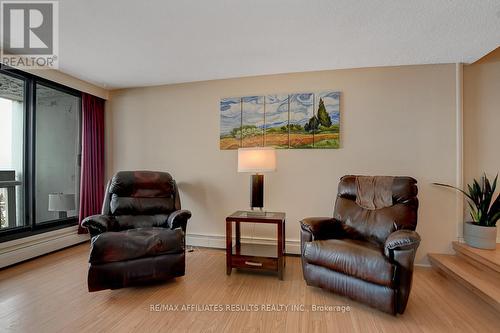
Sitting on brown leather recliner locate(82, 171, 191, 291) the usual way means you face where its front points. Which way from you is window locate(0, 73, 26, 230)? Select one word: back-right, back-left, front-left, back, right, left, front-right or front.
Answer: back-right

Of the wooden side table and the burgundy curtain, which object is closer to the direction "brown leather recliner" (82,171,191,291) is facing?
the wooden side table

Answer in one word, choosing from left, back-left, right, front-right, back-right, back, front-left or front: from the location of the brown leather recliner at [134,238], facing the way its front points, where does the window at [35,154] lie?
back-right

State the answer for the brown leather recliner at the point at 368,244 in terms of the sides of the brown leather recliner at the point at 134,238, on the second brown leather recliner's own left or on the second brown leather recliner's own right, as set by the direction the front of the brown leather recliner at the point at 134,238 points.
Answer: on the second brown leather recliner's own left

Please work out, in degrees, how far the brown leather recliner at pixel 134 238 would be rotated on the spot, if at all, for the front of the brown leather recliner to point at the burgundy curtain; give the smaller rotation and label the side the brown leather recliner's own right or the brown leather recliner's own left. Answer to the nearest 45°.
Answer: approximately 180°

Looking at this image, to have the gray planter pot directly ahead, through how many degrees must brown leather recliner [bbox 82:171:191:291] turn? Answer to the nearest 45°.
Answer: approximately 90° to its left

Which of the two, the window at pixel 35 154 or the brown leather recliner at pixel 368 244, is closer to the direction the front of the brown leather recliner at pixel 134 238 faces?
the brown leather recliner

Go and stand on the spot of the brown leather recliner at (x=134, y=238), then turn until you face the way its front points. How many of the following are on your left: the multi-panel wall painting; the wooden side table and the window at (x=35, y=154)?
2

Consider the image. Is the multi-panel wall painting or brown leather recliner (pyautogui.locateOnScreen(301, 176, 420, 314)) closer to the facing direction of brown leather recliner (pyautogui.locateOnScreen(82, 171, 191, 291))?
the brown leather recliner

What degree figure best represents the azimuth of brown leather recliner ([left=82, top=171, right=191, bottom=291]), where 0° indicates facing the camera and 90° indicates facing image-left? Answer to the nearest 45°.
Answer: approximately 0°

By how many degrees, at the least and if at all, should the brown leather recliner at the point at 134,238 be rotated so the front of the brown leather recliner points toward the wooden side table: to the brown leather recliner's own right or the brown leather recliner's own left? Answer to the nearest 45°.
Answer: approximately 90° to the brown leather recliner's own left
